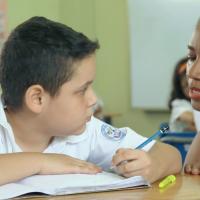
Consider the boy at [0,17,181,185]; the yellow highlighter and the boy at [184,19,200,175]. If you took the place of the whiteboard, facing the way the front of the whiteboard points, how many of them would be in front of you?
3

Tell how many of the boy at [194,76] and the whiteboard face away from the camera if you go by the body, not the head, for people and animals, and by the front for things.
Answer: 0

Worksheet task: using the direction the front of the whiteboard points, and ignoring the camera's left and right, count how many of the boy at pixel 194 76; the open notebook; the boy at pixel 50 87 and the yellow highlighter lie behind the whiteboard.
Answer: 0

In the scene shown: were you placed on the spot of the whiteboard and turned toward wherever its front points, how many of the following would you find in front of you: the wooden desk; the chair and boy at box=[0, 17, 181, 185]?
3

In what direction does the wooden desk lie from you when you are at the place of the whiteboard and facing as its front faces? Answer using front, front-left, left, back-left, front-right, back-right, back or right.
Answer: front

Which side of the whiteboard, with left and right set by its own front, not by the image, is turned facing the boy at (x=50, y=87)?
front

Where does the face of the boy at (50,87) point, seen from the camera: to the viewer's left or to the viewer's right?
to the viewer's right

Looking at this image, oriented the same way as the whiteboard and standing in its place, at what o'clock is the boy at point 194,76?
The boy is roughly at 12 o'clock from the whiteboard.

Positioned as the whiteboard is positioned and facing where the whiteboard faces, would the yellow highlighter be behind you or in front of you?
in front

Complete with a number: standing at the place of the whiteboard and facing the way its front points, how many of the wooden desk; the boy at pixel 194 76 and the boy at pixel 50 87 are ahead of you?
3

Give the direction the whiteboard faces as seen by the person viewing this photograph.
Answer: facing the viewer

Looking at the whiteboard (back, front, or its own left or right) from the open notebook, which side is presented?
front

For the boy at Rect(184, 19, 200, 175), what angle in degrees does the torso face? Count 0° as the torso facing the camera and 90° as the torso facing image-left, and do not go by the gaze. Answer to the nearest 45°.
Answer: approximately 45°
